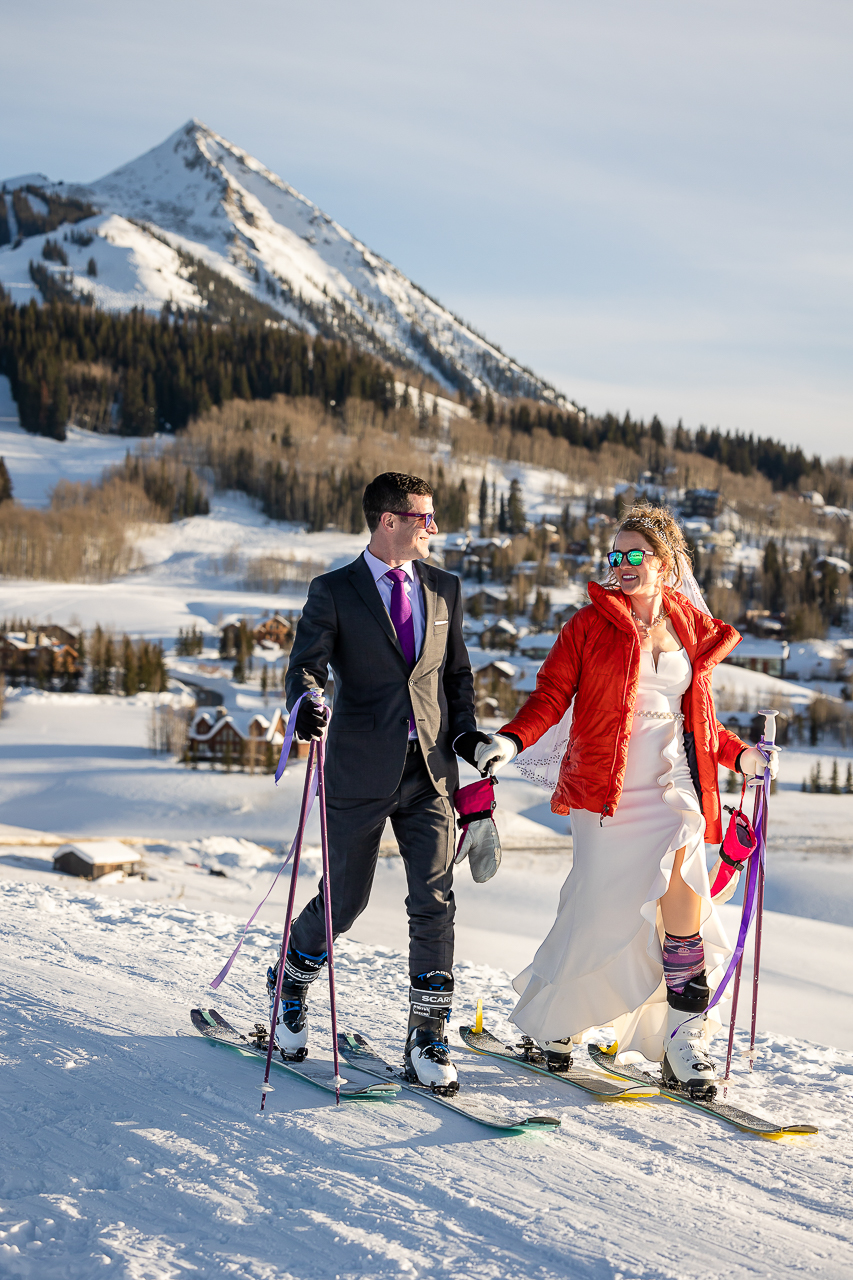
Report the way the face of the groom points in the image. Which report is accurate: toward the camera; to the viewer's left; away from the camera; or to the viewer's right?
to the viewer's right

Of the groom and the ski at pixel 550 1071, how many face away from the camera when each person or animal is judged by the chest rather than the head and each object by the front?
0

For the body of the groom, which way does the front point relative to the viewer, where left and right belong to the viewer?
facing the viewer and to the right of the viewer

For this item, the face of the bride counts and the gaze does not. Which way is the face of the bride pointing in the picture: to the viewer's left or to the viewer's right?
to the viewer's left

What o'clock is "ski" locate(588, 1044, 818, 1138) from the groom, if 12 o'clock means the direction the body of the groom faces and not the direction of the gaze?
The ski is roughly at 11 o'clock from the groom.
